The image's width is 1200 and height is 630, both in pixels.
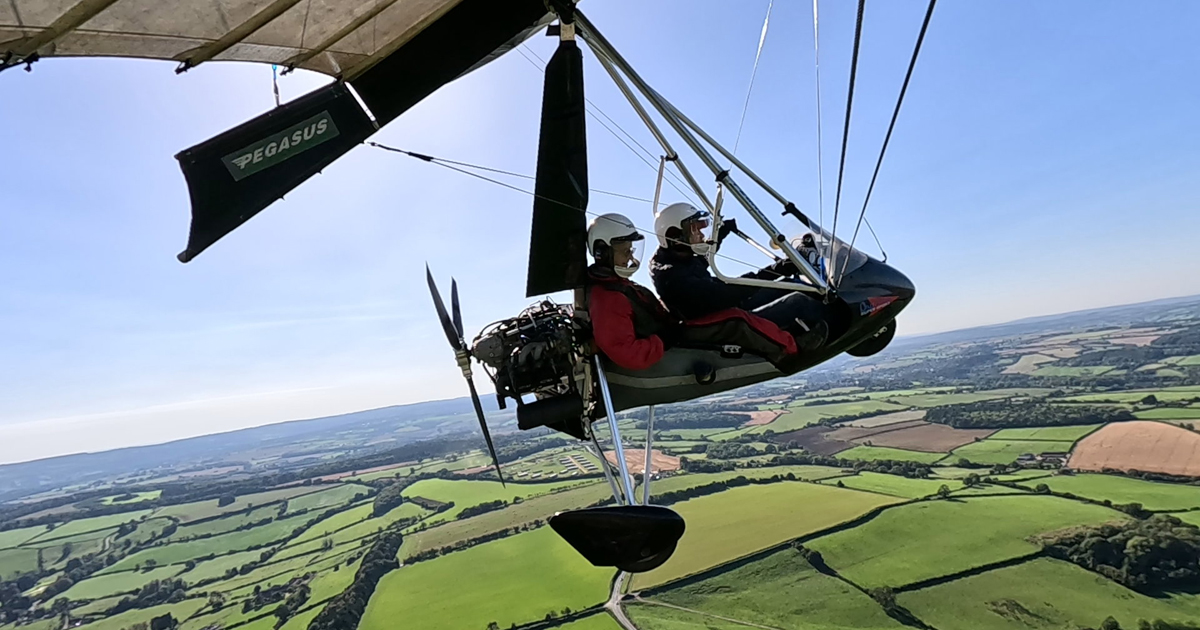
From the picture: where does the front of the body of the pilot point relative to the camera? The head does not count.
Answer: to the viewer's right

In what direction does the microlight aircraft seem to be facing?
to the viewer's right

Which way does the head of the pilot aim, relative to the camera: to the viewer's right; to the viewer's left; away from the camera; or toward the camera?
to the viewer's right

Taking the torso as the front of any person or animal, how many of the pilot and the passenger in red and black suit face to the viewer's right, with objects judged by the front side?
2

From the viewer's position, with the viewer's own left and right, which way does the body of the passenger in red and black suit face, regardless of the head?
facing to the right of the viewer

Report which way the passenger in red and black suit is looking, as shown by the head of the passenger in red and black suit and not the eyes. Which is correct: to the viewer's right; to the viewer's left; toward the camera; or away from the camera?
to the viewer's right
